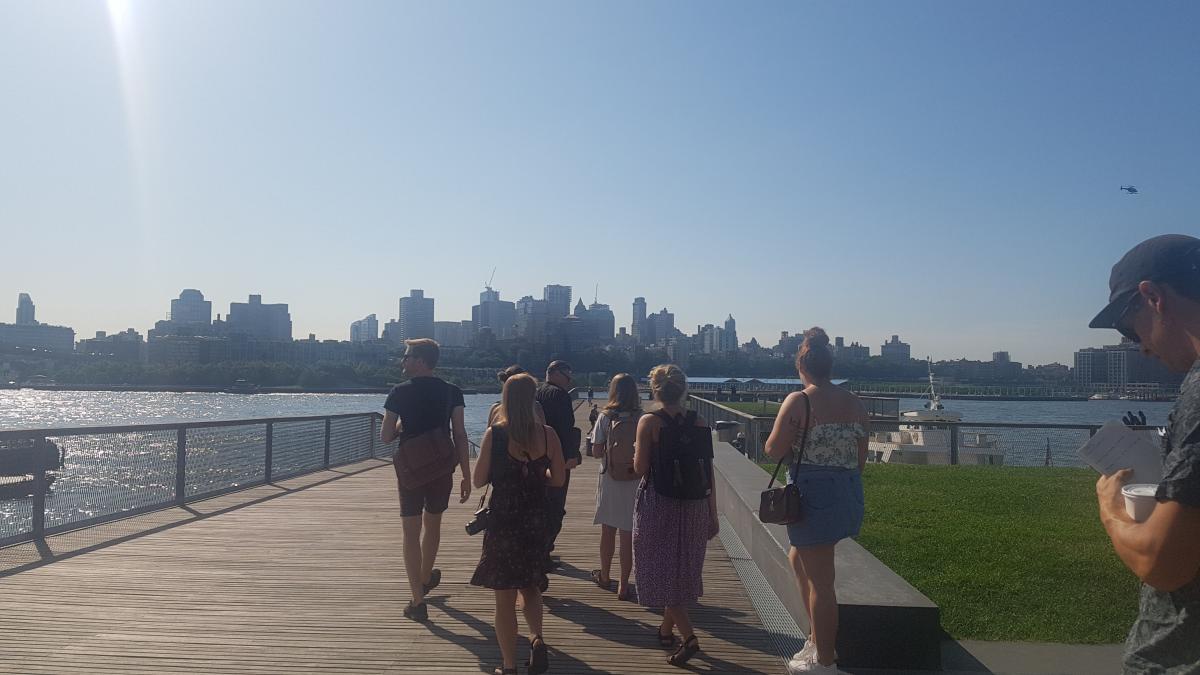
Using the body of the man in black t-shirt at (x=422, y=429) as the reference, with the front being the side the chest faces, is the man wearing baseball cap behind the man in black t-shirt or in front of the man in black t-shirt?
behind

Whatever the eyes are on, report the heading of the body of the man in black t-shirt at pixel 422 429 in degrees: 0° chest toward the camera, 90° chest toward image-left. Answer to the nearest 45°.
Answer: approximately 180°

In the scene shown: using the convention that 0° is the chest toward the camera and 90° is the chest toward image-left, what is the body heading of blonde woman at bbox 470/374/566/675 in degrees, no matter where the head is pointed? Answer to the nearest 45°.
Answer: approximately 180°

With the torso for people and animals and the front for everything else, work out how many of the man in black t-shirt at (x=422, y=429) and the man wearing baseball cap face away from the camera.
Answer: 1

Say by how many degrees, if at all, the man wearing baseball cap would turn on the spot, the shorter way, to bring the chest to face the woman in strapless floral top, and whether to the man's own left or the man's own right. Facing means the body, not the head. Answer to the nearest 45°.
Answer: approximately 45° to the man's own right

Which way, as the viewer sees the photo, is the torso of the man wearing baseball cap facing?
to the viewer's left

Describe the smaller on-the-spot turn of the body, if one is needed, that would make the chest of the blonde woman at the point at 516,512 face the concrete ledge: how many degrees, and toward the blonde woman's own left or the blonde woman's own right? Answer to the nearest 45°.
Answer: approximately 90° to the blonde woman's own right

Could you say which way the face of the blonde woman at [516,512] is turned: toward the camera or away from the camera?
away from the camera

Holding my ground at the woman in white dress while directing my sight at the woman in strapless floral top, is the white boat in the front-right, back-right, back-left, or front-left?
back-left

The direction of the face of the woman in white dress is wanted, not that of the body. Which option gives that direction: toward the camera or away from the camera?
away from the camera

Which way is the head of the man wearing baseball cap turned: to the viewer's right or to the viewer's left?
to the viewer's left
